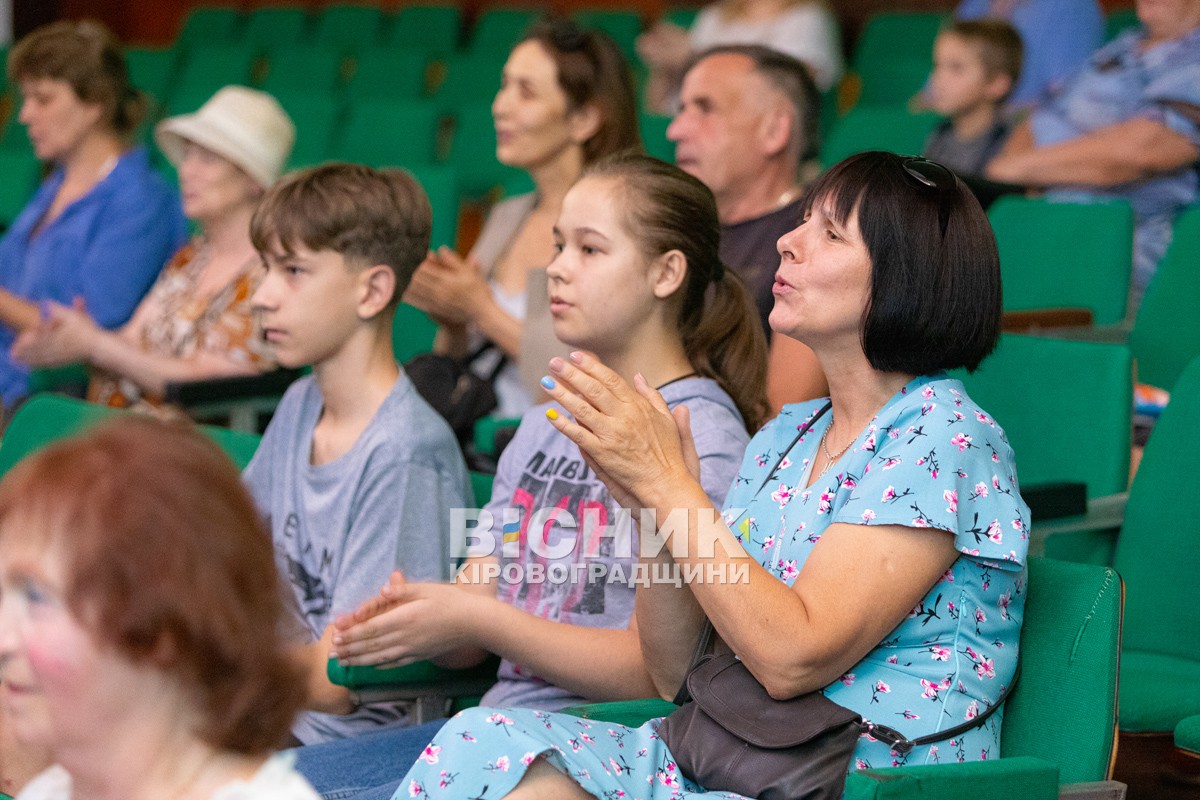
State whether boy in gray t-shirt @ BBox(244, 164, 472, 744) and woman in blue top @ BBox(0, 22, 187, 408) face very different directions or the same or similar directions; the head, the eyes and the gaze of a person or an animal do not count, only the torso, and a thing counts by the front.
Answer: same or similar directions

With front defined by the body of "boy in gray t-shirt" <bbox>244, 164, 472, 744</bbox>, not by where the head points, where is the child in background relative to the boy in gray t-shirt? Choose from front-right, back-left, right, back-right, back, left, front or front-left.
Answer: back

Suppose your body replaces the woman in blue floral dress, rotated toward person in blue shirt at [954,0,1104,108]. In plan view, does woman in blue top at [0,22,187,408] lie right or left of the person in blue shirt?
left

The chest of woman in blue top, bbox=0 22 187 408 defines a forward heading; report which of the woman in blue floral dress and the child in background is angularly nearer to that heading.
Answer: the woman in blue floral dress

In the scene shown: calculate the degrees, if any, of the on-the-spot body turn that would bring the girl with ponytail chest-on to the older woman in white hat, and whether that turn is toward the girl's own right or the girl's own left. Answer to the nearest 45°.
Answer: approximately 90° to the girl's own right

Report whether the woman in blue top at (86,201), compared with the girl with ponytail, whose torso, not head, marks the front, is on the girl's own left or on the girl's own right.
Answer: on the girl's own right

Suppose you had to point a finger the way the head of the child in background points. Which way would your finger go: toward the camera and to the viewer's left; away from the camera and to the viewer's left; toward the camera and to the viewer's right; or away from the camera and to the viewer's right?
toward the camera and to the viewer's left

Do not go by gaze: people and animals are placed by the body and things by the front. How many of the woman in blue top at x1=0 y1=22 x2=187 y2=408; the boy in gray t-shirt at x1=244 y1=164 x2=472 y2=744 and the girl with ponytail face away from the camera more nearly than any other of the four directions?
0

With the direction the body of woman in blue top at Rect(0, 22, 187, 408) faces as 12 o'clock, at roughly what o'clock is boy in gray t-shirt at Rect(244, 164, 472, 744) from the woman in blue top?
The boy in gray t-shirt is roughly at 10 o'clock from the woman in blue top.

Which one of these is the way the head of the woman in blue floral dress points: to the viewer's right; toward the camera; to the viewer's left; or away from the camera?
to the viewer's left

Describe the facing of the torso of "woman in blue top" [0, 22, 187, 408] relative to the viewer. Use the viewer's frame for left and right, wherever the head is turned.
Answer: facing the viewer and to the left of the viewer

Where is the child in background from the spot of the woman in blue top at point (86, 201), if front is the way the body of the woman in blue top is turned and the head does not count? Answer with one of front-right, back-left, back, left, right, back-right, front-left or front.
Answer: back-left

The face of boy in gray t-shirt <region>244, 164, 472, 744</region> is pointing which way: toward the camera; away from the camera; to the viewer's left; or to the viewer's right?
to the viewer's left

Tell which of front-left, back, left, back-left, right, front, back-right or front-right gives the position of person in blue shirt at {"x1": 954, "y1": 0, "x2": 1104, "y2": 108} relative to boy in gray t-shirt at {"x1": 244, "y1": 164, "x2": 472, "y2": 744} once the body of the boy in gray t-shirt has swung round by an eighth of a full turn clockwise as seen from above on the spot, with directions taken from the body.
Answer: back-right

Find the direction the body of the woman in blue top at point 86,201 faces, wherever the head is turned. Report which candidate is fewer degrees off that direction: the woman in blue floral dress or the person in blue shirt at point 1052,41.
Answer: the woman in blue floral dress
